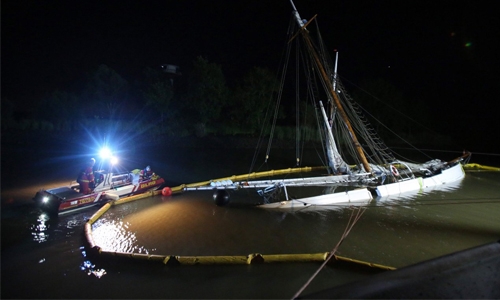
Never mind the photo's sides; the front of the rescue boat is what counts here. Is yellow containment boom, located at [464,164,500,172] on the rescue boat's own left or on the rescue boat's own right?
on the rescue boat's own left
